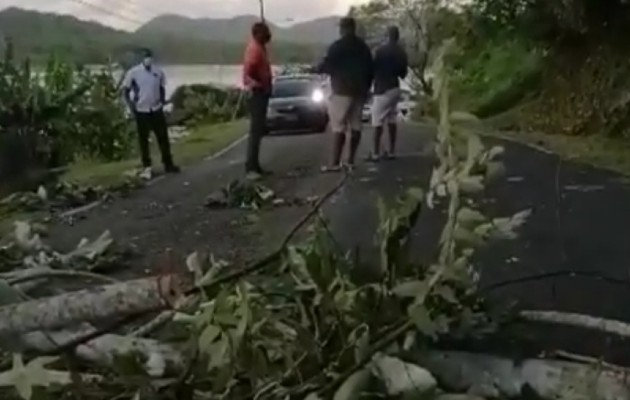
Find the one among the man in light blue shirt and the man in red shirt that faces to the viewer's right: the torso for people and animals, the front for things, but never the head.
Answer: the man in red shirt

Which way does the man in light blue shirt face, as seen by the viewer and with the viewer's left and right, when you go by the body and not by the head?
facing the viewer

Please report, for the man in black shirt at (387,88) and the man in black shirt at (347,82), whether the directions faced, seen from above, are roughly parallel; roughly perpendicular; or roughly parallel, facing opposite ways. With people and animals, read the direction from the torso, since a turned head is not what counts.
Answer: roughly parallel

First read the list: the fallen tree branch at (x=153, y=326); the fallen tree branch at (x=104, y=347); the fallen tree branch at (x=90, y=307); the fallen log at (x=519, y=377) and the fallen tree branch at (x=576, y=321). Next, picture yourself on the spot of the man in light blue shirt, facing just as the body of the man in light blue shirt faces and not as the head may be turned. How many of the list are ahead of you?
5

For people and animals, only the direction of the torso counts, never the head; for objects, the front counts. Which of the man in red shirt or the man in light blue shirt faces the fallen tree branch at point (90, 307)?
the man in light blue shirt

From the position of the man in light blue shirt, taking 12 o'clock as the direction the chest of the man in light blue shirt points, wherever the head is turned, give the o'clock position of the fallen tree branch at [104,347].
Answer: The fallen tree branch is roughly at 12 o'clock from the man in light blue shirt.

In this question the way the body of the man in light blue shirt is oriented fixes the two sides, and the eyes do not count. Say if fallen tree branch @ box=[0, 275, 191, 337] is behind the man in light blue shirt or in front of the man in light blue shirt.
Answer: in front

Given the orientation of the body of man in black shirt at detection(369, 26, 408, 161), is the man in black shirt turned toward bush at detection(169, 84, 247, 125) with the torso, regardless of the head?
no

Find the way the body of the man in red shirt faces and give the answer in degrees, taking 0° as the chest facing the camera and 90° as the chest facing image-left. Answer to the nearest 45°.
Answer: approximately 270°

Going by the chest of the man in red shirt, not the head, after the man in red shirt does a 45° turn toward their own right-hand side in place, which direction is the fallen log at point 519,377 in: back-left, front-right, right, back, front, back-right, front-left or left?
front-right

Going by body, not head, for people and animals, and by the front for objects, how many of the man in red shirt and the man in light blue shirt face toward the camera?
1
